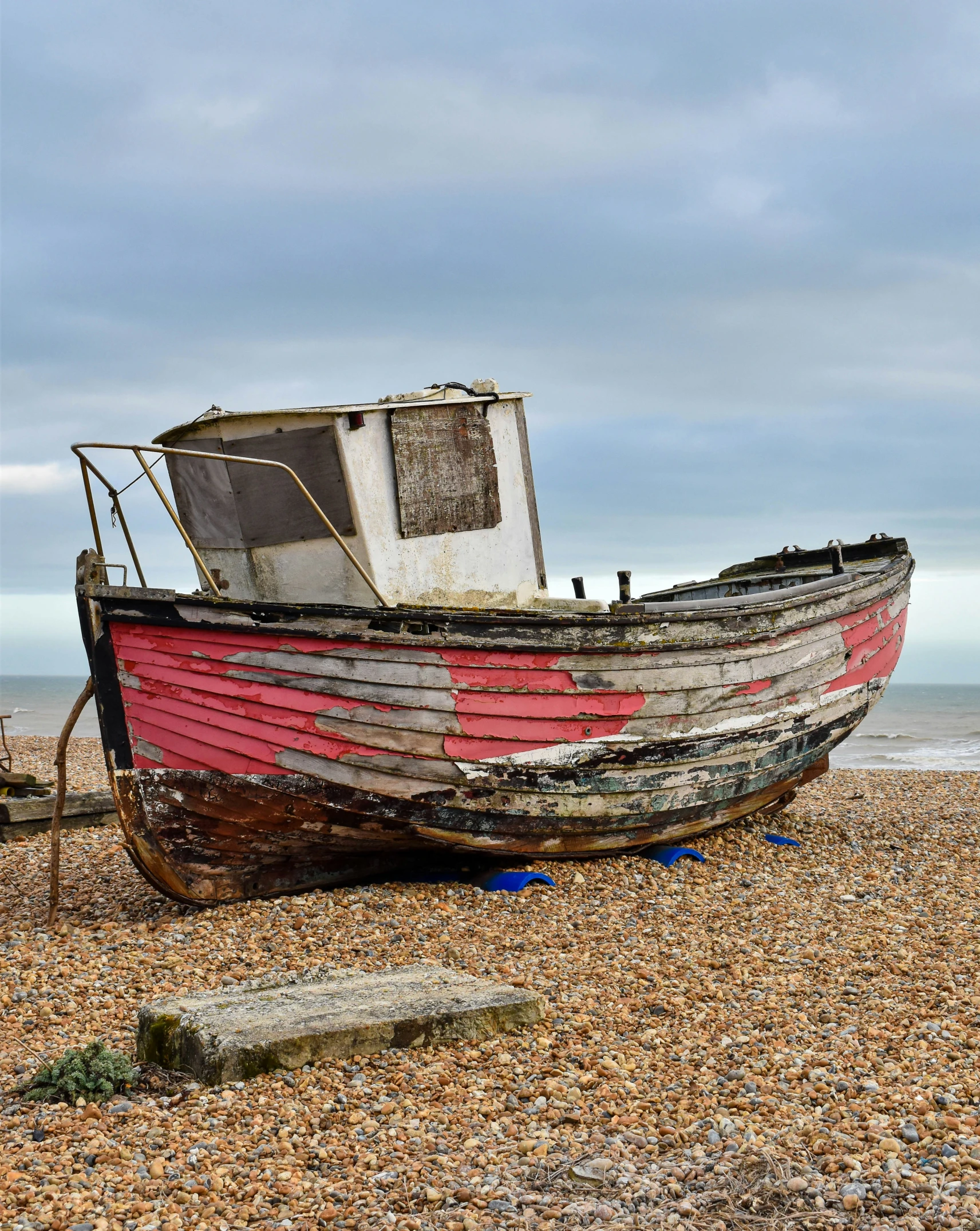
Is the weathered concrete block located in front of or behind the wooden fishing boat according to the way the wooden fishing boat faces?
in front

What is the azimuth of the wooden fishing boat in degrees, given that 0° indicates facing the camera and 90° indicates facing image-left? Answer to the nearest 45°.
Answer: approximately 45°

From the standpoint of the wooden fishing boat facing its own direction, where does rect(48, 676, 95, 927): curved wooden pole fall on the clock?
The curved wooden pole is roughly at 1 o'clock from the wooden fishing boat.

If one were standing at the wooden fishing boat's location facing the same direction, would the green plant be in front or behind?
in front
